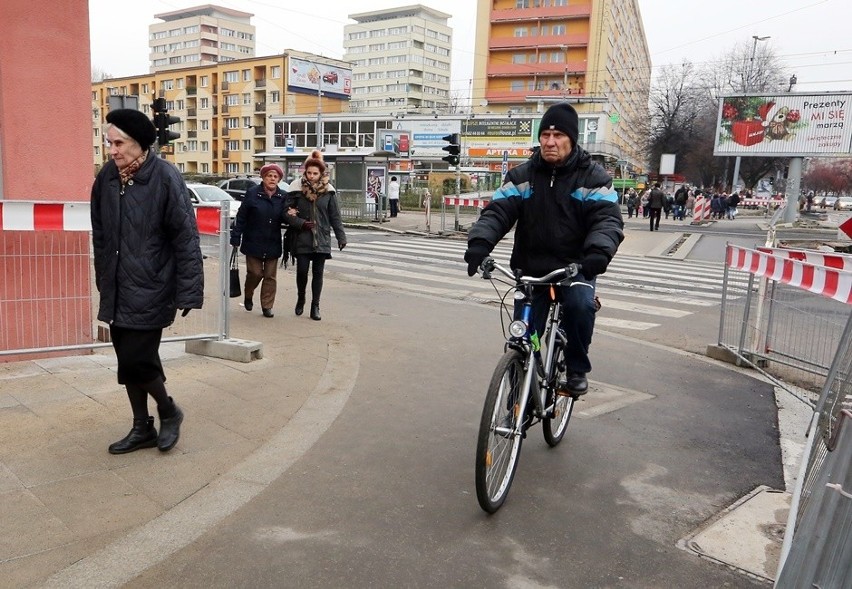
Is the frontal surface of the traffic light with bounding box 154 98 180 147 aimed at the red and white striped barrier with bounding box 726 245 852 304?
no

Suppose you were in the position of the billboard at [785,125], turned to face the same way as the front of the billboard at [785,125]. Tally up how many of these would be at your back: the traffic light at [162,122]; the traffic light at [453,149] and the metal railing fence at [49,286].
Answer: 0

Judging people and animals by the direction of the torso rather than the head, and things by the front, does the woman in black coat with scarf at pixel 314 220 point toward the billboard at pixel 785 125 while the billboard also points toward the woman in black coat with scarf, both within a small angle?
no

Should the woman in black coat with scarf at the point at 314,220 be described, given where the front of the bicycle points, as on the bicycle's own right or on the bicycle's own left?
on the bicycle's own right

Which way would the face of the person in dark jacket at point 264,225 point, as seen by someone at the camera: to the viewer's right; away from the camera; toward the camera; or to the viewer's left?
toward the camera

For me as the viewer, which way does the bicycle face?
facing the viewer and to the left of the viewer

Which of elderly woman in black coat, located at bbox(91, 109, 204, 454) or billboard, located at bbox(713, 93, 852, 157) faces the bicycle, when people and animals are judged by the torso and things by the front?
the billboard

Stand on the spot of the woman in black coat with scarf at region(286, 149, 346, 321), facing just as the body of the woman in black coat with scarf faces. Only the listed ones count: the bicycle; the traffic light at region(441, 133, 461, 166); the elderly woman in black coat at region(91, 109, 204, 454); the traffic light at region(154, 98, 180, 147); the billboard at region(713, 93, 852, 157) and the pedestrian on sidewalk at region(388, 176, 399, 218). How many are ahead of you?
2

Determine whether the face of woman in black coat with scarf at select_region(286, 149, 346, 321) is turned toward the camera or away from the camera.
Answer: toward the camera

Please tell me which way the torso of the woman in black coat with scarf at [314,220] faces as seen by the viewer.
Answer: toward the camera

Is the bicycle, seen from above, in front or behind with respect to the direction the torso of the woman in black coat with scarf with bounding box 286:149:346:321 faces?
in front

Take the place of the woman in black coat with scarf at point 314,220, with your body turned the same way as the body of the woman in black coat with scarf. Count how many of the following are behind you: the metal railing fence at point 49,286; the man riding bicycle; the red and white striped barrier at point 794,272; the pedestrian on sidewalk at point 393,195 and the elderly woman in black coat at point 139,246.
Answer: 1

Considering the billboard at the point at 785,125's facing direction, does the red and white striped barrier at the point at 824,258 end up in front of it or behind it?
in front

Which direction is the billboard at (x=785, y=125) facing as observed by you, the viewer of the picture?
facing the viewer

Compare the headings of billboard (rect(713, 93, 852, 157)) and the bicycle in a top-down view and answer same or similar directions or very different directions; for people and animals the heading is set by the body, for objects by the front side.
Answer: same or similar directions
